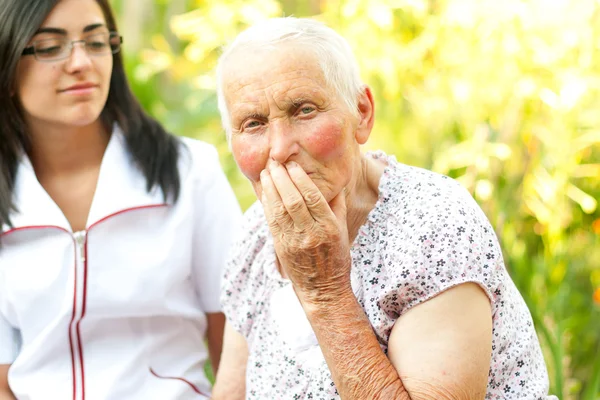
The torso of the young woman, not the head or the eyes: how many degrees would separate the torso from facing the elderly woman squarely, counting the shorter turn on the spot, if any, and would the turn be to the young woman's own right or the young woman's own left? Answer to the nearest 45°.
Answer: approximately 45° to the young woman's own left

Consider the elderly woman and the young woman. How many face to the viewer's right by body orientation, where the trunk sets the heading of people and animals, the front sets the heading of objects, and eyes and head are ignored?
0

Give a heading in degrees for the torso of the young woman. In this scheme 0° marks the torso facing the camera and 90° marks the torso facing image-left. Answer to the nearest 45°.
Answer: approximately 0°

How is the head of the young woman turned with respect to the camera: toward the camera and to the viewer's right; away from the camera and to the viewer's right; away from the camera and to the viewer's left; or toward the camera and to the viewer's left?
toward the camera and to the viewer's right

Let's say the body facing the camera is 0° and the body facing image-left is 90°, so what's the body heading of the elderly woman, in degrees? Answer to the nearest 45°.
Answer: approximately 45°

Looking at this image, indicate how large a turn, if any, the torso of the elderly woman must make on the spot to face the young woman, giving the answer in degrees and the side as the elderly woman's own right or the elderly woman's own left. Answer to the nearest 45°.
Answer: approximately 90° to the elderly woman's own right
